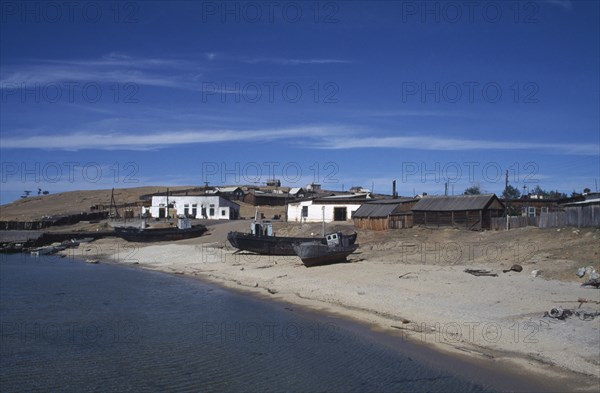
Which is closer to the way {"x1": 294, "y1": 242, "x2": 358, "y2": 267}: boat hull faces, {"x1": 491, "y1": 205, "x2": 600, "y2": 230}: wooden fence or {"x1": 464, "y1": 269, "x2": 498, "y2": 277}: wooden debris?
the wooden debris

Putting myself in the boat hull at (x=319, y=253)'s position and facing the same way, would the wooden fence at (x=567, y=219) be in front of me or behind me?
behind

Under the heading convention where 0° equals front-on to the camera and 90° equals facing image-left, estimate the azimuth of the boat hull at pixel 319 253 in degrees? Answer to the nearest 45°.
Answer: approximately 45°

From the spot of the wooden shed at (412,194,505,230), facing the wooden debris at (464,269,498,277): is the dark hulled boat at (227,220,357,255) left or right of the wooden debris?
right

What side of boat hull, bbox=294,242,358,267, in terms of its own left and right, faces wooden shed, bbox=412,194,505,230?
back

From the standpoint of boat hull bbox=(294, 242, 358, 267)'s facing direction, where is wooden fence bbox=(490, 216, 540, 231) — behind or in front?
behind
